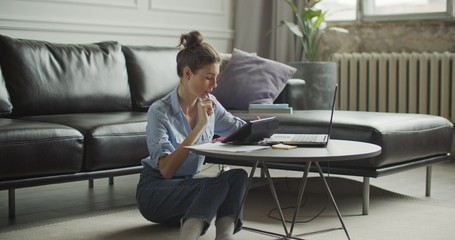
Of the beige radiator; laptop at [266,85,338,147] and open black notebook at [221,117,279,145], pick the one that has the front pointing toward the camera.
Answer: the beige radiator

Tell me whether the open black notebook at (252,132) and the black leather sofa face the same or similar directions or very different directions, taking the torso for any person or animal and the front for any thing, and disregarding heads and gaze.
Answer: very different directions

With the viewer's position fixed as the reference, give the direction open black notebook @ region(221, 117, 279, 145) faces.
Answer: facing away from the viewer and to the left of the viewer

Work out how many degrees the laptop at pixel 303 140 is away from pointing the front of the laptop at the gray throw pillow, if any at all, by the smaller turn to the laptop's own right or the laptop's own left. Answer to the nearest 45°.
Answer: approximately 90° to the laptop's own right

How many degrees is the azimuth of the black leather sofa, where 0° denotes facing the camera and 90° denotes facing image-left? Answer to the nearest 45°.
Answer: approximately 315°

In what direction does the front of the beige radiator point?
toward the camera

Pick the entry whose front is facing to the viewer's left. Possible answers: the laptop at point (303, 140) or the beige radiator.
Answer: the laptop

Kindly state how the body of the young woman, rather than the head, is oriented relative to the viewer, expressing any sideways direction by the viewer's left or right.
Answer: facing the viewer and to the right of the viewer

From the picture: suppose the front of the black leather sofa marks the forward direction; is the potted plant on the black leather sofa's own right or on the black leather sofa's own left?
on the black leather sofa's own left

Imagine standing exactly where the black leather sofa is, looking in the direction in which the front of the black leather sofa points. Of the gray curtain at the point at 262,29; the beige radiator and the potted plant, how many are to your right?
0

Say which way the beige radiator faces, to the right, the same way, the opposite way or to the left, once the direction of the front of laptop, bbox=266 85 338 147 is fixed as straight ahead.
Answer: to the left

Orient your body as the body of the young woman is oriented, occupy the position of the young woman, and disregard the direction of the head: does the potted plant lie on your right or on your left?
on your left

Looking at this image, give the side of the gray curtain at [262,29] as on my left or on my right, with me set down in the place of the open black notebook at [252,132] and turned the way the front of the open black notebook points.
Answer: on my right

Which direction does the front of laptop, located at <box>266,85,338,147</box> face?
to the viewer's left
